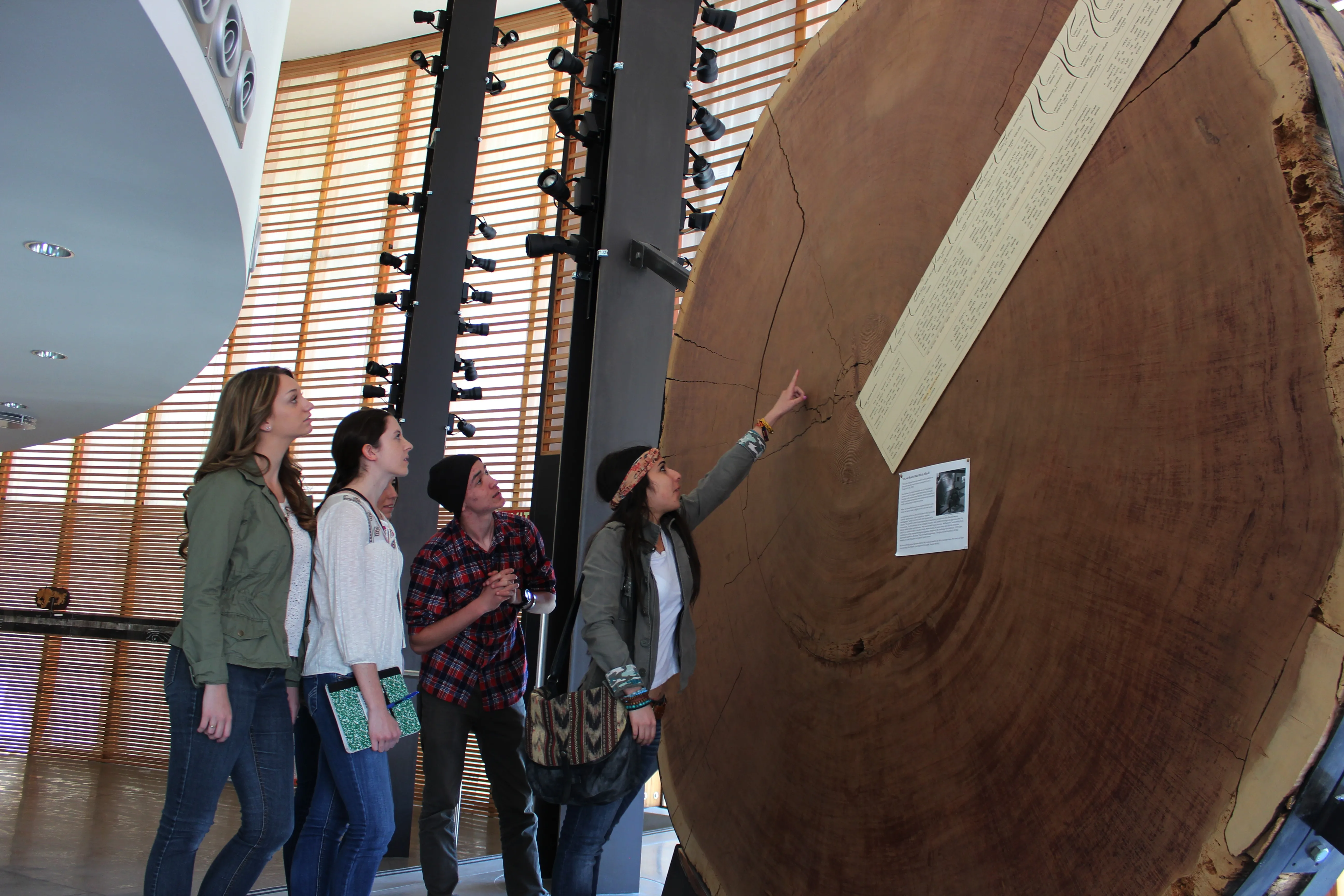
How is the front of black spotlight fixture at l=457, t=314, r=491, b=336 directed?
to the viewer's right

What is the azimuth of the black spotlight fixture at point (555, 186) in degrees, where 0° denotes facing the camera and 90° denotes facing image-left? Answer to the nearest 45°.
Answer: approximately 45°

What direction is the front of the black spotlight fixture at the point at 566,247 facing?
to the viewer's left

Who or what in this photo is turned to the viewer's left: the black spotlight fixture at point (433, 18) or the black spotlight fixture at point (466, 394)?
the black spotlight fixture at point (433, 18)

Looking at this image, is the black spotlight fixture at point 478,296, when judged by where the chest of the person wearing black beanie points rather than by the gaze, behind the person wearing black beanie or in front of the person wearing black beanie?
behind

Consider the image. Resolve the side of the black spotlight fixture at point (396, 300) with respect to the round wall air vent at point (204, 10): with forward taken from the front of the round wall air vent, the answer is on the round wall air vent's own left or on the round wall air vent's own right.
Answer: on the round wall air vent's own left

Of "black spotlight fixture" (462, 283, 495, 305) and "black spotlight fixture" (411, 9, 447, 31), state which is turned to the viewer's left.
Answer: "black spotlight fixture" (411, 9, 447, 31)

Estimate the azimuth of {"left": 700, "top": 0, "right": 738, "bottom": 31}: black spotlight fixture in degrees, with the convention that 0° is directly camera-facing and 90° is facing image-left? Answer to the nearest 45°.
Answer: approximately 270°

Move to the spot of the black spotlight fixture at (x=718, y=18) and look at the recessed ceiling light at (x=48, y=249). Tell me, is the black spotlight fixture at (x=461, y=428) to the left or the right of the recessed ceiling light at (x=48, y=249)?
right

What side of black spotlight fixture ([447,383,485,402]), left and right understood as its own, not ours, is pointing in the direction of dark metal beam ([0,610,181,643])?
back

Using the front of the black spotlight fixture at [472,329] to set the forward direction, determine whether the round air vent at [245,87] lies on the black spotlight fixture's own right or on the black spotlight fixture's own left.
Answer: on the black spotlight fixture's own right

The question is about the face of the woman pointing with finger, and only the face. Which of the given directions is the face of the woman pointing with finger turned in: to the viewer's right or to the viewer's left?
to the viewer's right

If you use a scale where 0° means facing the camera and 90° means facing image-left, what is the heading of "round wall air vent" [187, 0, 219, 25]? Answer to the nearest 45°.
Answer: approximately 315°
